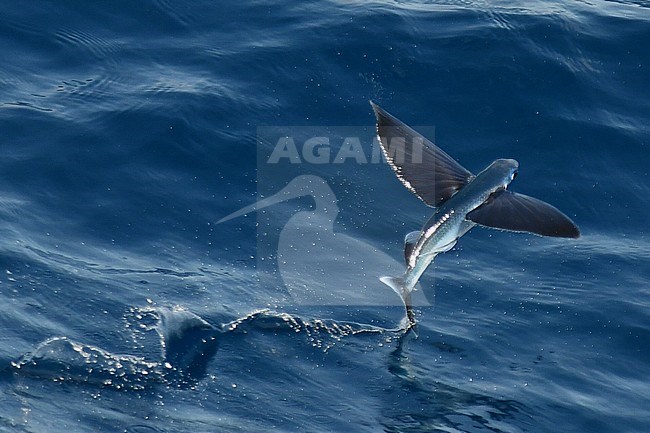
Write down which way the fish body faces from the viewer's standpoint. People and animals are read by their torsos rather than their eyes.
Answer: facing away from the viewer and to the right of the viewer
